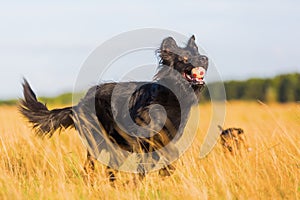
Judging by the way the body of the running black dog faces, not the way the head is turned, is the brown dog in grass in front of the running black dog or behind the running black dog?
in front

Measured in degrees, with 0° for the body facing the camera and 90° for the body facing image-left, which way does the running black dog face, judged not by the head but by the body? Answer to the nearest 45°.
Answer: approximately 270°
